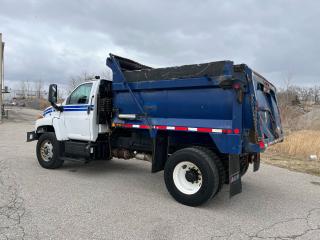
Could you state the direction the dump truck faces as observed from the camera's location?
facing away from the viewer and to the left of the viewer
